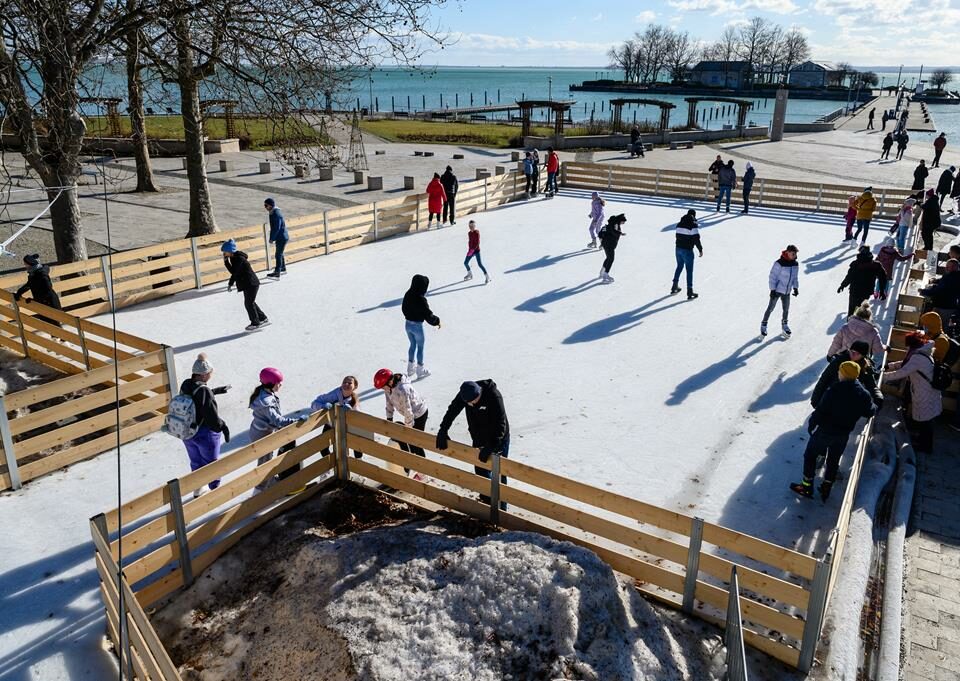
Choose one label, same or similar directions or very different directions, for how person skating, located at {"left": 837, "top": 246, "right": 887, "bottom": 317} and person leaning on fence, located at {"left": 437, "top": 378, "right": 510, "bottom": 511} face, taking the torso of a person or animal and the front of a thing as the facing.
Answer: very different directions

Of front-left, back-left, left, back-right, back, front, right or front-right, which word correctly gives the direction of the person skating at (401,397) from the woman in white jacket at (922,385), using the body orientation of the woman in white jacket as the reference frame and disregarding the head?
front-left

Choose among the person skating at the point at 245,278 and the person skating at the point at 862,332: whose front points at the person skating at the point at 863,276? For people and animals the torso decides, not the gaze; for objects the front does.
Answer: the person skating at the point at 862,332

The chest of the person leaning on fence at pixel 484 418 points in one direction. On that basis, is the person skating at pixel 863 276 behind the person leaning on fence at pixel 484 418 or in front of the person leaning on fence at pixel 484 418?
behind

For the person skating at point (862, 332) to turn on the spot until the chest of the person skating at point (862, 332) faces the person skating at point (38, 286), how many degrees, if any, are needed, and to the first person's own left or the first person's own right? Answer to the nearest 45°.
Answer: approximately 90° to the first person's own left

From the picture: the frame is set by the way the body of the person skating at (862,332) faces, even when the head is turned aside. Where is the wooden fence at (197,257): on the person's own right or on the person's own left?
on the person's own left

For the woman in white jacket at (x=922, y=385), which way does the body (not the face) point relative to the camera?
to the viewer's left

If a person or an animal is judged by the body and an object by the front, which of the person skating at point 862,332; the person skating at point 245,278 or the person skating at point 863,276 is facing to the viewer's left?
the person skating at point 245,278

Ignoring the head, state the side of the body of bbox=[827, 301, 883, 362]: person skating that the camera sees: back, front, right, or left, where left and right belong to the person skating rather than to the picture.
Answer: back

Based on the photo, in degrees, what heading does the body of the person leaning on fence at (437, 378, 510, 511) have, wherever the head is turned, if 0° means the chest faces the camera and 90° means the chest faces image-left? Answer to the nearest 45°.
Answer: approximately 45°

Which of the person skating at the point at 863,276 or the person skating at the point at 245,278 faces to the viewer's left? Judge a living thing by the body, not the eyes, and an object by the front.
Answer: the person skating at the point at 245,278

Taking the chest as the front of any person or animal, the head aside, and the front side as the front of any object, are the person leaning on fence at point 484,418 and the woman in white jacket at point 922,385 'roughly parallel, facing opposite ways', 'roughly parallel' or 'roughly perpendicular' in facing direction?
roughly perpendicular
